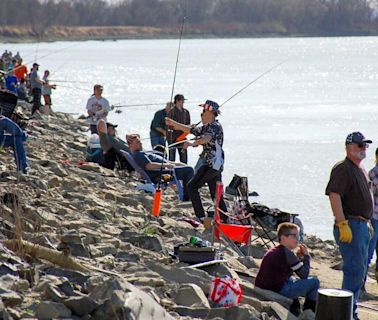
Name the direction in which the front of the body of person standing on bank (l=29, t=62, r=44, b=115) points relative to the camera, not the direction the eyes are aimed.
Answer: to the viewer's right

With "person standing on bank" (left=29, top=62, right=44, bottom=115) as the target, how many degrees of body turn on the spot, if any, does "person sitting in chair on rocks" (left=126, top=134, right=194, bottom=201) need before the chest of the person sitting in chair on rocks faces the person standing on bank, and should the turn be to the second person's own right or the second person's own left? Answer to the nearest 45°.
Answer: approximately 90° to the second person's own left

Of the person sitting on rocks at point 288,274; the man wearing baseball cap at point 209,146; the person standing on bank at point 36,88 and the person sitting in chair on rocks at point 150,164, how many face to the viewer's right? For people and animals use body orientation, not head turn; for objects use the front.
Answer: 3

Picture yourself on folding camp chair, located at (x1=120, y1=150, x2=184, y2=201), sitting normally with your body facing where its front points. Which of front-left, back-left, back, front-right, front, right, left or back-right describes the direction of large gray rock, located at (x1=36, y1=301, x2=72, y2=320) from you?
right

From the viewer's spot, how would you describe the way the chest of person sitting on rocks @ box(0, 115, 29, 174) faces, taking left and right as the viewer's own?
facing to the right of the viewer

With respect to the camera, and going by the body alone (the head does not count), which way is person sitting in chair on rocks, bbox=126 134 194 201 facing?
to the viewer's right

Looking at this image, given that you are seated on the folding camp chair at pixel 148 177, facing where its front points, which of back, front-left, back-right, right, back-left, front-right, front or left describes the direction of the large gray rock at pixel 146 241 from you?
right

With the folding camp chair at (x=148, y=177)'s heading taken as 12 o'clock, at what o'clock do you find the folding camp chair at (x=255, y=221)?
the folding camp chair at (x=255, y=221) is roughly at 2 o'clock from the folding camp chair at (x=148, y=177).

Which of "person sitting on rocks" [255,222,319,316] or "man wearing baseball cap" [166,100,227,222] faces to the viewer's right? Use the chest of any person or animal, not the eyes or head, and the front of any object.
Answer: the person sitting on rocks

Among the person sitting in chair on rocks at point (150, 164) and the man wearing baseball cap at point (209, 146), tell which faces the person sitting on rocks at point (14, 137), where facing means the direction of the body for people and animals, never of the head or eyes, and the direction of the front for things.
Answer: the man wearing baseball cap

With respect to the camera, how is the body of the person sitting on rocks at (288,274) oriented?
to the viewer's right
